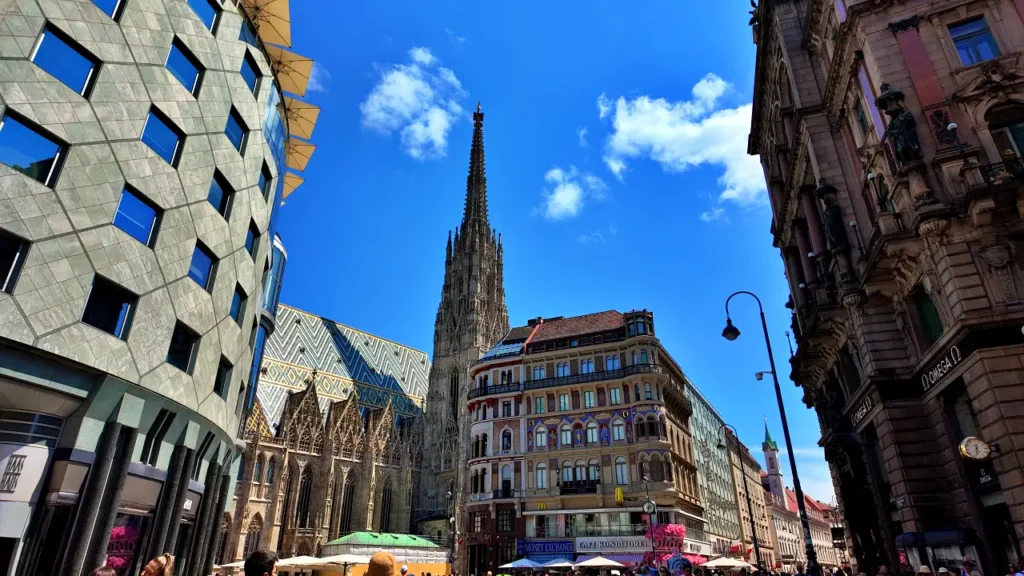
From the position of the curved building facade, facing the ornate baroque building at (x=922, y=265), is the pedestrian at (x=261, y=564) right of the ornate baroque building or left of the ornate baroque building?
right

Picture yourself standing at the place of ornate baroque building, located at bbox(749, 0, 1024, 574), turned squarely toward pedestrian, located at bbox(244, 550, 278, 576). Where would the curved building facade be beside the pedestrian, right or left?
right

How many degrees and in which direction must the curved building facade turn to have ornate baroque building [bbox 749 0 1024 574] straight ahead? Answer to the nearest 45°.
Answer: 0° — it already faces it

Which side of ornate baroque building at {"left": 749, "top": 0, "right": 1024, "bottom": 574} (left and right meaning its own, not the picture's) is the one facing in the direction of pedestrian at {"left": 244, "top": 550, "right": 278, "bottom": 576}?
front

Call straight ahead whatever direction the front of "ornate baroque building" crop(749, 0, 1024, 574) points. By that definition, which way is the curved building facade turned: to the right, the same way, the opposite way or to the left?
the opposite way

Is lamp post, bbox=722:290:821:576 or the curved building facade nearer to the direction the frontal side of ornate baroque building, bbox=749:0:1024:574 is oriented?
the curved building facade

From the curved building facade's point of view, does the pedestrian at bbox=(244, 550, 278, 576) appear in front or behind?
in front

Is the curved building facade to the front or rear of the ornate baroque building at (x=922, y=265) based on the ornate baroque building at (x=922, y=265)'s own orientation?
to the front

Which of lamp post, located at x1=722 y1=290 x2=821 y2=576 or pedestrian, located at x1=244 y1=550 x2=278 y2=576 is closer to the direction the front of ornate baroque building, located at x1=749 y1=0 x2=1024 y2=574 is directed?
the pedestrian

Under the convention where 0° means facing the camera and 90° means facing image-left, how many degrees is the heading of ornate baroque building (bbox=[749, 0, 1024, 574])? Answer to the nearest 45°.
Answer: approximately 45°

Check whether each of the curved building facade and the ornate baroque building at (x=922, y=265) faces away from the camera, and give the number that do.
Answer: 0

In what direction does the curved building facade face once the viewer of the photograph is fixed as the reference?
facing the viewer and to the right of the viewer
